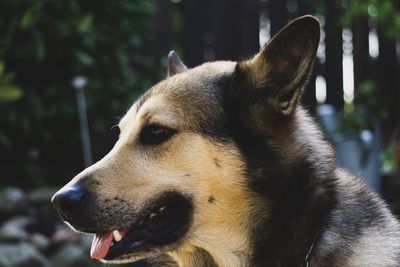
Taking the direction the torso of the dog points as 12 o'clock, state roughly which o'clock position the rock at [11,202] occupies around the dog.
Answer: The rock is roughly at 2 o'clock from the dog.

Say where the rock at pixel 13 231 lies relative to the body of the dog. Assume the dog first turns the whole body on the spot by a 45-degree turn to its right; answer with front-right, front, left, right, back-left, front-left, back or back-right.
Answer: front

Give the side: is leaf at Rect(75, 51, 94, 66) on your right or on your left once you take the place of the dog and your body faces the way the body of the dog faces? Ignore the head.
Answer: on your right

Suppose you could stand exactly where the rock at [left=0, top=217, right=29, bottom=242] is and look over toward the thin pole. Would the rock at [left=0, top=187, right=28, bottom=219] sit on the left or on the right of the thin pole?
left

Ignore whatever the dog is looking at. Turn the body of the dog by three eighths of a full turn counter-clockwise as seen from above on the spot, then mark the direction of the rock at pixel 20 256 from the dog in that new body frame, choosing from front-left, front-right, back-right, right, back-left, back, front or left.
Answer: back

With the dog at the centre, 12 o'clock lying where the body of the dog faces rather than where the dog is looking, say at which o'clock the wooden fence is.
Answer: The wooden fence is roughly at 3 o'clock from the dog.

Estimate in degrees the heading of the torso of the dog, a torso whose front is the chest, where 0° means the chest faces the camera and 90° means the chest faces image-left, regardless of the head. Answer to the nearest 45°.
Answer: approximately 90°

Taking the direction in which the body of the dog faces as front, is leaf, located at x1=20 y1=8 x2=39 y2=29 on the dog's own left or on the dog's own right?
on the dog's own right

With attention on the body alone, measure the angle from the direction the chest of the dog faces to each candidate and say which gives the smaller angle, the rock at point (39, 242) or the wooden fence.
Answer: the rock

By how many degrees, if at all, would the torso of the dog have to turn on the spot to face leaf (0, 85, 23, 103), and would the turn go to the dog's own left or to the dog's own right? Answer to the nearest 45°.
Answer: approximately 45° to the dog's own right

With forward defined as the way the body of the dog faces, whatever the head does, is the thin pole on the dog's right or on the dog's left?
on the dog's right
